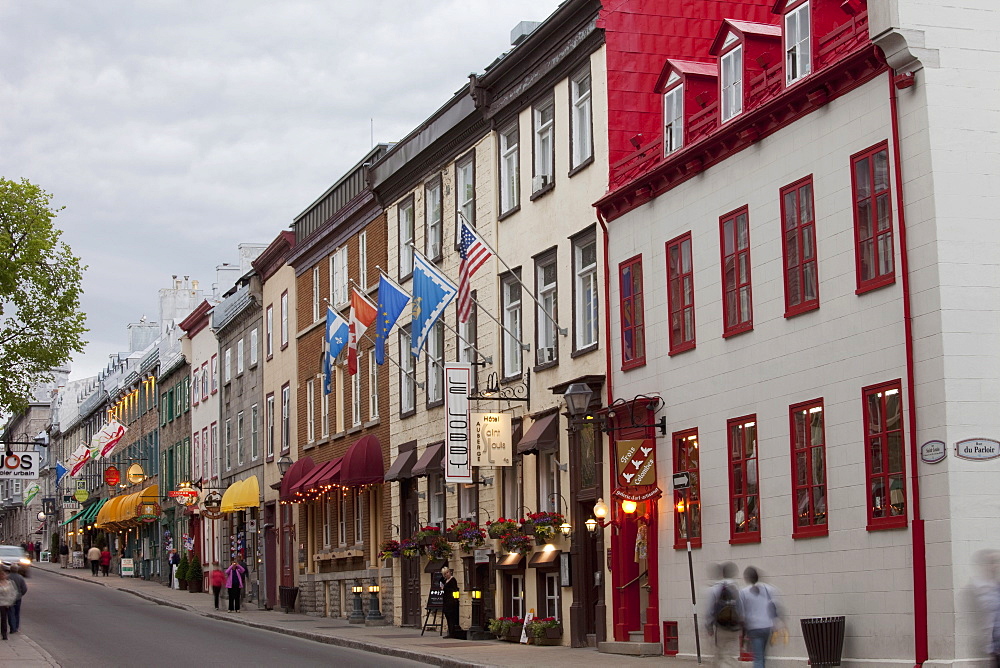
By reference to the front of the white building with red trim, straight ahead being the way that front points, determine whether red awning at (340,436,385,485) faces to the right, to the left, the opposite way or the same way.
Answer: the same way

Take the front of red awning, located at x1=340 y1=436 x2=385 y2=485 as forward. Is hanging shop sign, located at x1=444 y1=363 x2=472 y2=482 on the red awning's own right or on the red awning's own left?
on the red awning's own left

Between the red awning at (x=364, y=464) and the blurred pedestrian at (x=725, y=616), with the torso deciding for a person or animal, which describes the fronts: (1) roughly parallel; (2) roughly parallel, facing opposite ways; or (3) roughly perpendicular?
roughly perpendicular

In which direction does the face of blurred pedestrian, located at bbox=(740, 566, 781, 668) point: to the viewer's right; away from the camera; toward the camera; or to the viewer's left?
away from the camera

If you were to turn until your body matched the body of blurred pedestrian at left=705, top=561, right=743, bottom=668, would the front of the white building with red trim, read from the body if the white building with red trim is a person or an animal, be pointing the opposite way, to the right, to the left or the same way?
to the left

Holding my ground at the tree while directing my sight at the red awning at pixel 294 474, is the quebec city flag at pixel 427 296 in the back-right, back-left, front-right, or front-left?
front-right

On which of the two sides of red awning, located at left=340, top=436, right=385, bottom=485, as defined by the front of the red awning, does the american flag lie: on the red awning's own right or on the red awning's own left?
on the red awning's own left

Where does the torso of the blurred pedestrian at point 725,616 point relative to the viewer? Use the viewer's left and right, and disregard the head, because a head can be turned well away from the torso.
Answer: facing away from the viewer and to the left of the viewer

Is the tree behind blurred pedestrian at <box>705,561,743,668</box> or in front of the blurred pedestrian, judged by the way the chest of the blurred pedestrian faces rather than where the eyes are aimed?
in front

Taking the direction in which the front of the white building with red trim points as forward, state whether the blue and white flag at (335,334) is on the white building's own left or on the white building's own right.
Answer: on the white building's own right

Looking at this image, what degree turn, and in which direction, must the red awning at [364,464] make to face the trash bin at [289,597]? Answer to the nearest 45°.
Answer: approximately 135° to its right

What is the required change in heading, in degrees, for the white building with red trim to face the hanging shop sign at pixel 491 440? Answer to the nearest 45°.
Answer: approximately 90° to its right

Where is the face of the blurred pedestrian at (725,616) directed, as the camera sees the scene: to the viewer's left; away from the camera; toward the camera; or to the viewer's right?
away from the camera

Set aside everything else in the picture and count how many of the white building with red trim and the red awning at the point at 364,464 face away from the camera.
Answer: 0

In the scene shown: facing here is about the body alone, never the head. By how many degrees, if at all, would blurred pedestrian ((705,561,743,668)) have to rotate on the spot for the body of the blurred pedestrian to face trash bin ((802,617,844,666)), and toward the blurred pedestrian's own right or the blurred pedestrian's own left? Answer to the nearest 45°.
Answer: approximately 90° to the blurred pedestrian's own right

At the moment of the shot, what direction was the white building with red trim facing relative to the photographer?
facing the viewer and to the left of the viewer
